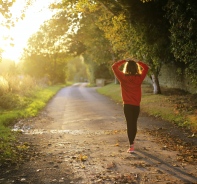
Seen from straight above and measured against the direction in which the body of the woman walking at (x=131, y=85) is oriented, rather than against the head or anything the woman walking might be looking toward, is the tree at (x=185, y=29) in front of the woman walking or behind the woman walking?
in front

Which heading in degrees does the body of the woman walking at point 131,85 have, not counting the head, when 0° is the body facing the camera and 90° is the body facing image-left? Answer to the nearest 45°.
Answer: approximately 180°
